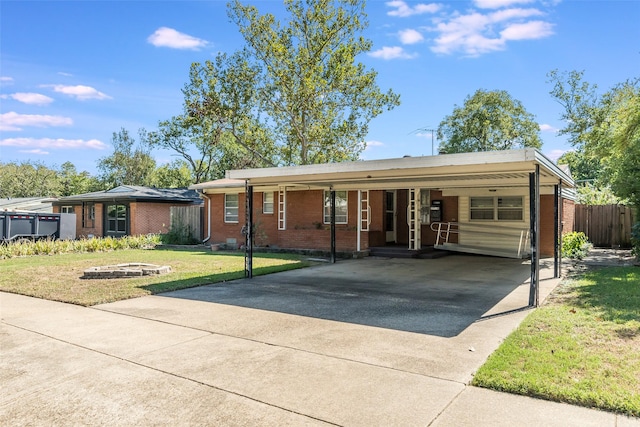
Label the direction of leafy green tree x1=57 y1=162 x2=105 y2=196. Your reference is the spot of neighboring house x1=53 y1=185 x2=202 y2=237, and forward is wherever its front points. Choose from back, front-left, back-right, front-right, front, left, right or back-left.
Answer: back-right

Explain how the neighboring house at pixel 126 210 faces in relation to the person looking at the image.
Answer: facing the viewer and to the left of the viewer

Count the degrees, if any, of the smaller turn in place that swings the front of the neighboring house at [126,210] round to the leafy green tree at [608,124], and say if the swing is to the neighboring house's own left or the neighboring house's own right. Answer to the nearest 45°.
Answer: approximately 90° to the neighboring house's own left

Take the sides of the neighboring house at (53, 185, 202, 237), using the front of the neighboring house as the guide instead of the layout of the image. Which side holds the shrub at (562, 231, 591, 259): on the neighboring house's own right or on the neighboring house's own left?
on the neighboring house's own left

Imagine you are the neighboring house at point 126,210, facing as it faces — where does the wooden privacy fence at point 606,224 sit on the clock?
The wooden privacy fence is roughly at 9 o'clock from the neighboring house.
